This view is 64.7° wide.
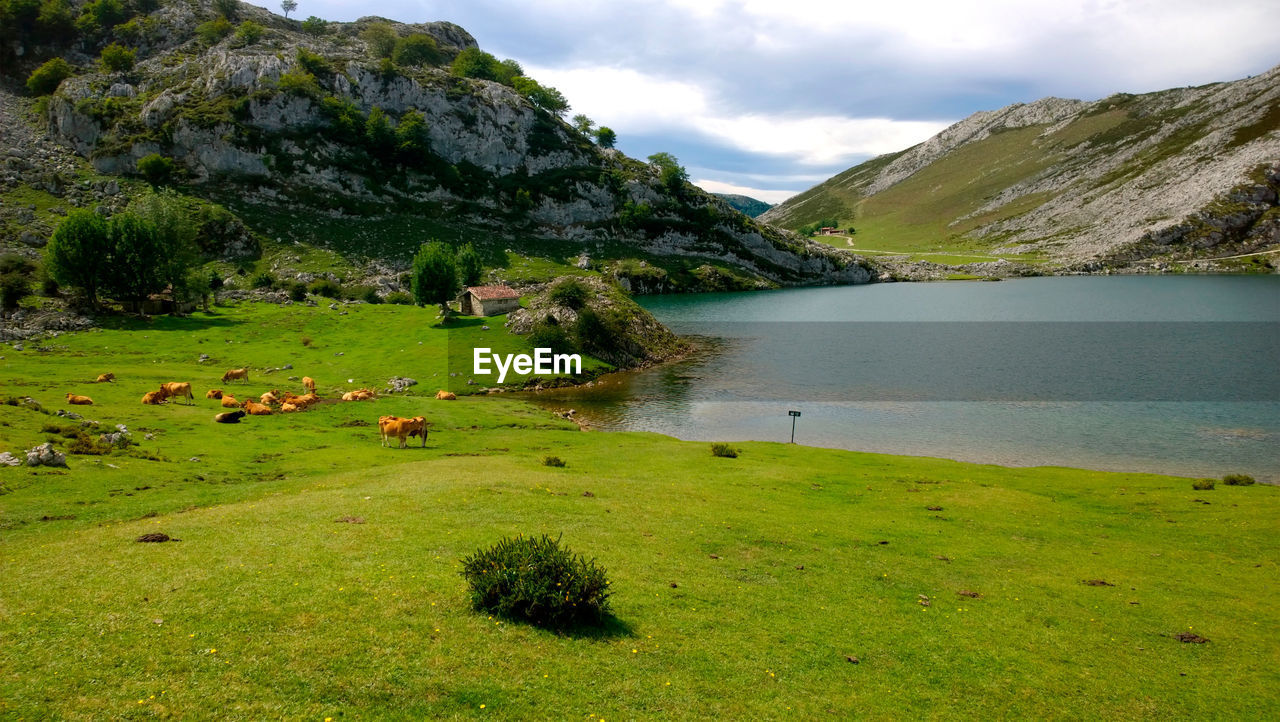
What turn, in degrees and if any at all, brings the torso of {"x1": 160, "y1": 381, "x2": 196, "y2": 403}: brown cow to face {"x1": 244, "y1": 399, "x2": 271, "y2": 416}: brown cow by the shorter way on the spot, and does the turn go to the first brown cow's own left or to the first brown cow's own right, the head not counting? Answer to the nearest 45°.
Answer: approximately 135° to the first brown cow's own left

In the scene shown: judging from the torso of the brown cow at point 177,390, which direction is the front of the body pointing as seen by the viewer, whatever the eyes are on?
to the viewer's left

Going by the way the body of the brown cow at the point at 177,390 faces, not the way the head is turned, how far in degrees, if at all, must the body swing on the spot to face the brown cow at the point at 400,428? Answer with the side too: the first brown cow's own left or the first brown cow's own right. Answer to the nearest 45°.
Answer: approximately 135° to the first brown cow's own left

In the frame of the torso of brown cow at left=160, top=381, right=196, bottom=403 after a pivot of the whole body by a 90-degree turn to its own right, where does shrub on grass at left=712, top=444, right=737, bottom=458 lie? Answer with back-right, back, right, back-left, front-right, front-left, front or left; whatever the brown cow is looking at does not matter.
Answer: back-right
